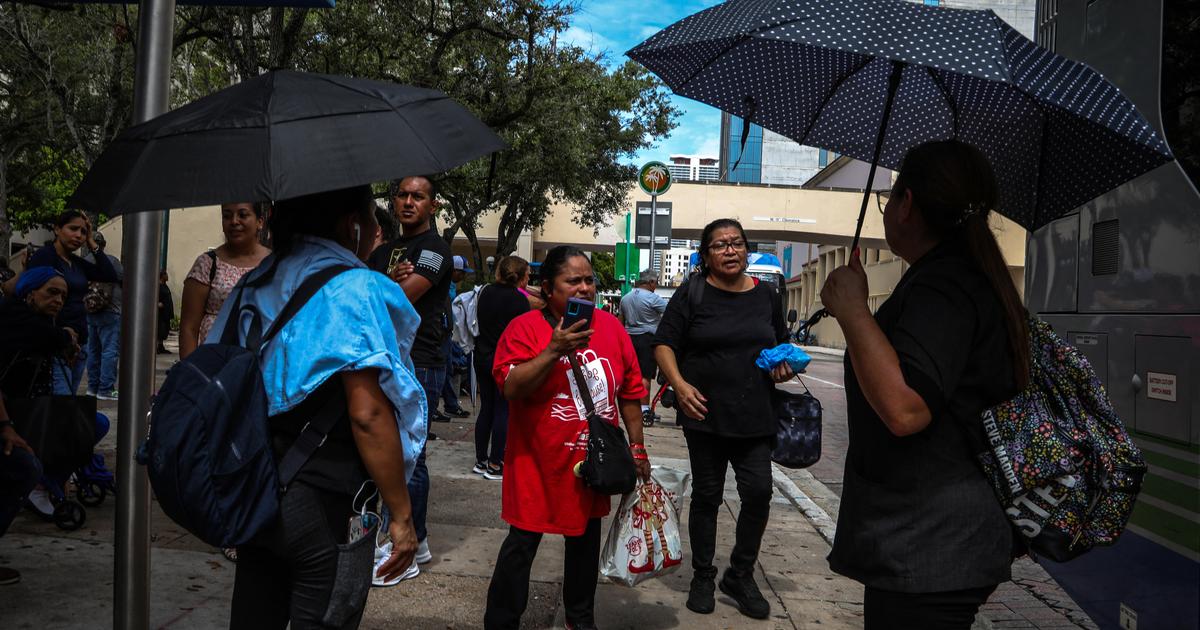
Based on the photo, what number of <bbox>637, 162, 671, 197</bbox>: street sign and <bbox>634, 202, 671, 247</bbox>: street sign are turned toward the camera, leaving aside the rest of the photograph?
2

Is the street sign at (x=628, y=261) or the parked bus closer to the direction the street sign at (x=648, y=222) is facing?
the parked bus

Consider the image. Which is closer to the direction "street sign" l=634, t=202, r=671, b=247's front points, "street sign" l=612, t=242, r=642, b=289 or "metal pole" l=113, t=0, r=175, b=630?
the metal pole

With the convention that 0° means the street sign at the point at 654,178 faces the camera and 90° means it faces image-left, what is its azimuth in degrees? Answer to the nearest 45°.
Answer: approximately 0°

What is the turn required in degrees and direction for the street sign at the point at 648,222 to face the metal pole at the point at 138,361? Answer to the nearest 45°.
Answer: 0° — it already faces it

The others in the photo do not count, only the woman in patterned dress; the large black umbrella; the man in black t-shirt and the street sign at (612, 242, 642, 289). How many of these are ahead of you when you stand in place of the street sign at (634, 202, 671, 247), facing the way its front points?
3
